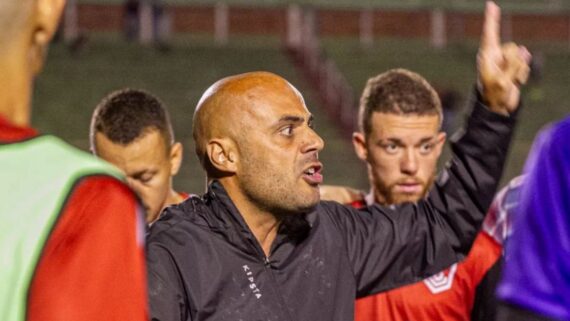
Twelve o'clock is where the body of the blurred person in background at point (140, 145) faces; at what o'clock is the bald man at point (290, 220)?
The bald man is roughly at 10 o'clock from the blurred person in background.

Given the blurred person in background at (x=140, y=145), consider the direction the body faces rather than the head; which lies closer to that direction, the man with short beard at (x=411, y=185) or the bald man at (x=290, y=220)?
the bald man

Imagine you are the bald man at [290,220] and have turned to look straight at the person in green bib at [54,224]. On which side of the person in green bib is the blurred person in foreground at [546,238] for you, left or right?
left

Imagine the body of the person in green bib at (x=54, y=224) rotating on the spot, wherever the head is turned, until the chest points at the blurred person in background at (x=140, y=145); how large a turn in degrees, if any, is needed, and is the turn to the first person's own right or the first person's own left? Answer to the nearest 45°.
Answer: approximately 45° to the first person's own left

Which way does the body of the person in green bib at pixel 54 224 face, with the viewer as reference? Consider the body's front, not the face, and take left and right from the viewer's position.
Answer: facing away from the viewer and to the right of the viewer

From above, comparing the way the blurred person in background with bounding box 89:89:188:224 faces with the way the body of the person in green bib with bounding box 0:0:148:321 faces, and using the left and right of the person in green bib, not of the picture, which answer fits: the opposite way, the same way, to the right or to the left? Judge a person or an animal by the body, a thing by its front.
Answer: the opposite way

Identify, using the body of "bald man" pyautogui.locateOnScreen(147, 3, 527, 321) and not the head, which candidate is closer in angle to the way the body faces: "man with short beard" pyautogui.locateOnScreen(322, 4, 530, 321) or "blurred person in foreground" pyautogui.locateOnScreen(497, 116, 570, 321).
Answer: the blurred person in foreground
